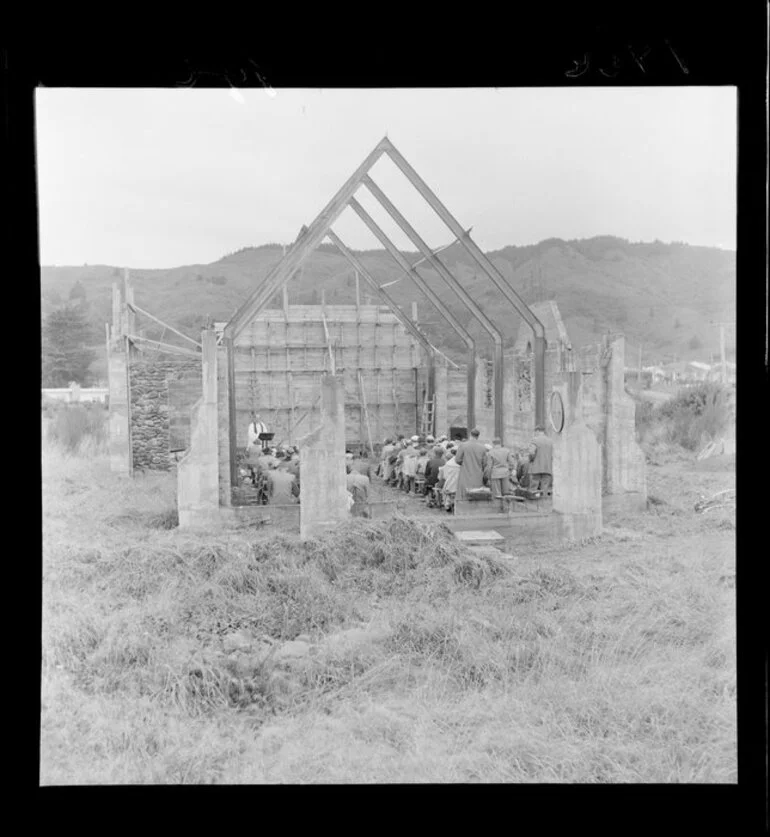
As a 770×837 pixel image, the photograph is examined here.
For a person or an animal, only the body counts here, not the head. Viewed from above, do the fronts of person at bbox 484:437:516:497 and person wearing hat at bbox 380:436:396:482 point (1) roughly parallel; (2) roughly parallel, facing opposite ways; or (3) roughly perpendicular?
roughly parallel

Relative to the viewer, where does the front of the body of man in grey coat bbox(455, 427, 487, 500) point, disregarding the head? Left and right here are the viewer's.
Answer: facing away from the viewer

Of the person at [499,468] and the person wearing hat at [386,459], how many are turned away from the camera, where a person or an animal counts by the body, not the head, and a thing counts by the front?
2

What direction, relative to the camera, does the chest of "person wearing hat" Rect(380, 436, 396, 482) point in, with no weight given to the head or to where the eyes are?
away from the camera

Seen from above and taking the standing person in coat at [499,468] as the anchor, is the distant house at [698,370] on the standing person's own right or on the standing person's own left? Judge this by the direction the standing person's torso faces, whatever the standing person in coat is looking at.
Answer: on the standing person's own right

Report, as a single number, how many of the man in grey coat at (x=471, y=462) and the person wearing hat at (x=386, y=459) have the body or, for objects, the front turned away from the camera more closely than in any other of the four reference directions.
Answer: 2

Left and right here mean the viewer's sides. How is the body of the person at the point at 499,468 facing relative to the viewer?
facing away from the viewer

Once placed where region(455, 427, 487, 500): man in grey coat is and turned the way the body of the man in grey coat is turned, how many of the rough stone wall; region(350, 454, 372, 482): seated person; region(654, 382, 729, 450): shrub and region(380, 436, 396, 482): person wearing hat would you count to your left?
3

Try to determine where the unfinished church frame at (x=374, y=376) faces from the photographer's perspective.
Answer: facing the viewer

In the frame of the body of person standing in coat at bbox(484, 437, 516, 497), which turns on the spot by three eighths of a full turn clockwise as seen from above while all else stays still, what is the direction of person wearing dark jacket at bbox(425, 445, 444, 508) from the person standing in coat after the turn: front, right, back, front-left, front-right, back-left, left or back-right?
right
